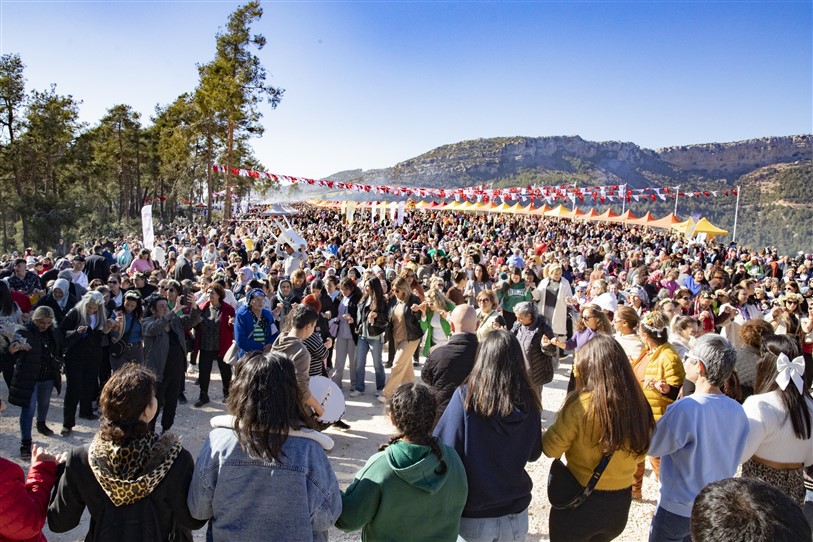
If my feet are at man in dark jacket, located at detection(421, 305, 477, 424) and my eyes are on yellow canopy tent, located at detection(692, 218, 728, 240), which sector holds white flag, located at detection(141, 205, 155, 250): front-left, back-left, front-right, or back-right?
front-left

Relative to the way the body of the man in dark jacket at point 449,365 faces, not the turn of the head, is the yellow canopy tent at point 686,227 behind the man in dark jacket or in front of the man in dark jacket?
in front

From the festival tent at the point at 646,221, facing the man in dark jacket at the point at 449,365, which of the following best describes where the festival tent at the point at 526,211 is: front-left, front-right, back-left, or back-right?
back-right

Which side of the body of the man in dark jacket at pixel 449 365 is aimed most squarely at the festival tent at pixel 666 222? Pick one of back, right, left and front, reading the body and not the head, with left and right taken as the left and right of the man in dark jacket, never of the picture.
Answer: front

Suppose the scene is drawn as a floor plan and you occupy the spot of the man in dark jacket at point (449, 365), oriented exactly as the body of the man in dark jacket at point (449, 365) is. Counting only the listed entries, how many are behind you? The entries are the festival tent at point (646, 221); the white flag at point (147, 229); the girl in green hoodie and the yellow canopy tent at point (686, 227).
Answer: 1

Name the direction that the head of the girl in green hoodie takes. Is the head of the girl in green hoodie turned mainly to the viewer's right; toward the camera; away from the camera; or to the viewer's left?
away from the camera

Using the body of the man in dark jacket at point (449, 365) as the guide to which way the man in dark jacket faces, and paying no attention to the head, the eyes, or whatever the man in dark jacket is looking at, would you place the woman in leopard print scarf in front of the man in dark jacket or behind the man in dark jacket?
behind

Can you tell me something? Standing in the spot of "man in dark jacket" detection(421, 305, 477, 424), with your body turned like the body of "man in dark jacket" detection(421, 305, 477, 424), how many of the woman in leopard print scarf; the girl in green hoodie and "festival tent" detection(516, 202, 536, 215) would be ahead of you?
1

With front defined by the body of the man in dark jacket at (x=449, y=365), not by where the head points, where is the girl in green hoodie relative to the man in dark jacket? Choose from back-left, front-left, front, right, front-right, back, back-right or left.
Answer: back

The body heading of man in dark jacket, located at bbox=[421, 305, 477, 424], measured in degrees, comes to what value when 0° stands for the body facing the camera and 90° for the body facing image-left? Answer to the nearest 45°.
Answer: approximately 180°

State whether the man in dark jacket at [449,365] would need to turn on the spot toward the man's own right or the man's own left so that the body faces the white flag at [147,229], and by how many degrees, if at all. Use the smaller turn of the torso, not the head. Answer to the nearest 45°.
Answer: approximately 45° to the man's own left

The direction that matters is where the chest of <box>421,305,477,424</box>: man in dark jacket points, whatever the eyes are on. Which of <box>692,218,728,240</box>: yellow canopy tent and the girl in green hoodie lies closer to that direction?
the yellow canopy tent

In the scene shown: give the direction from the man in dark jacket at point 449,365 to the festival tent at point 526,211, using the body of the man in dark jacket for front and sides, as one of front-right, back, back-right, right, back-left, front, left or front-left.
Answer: front

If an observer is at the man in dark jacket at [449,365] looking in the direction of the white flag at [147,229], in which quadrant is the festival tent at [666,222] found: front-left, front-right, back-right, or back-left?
front-right
